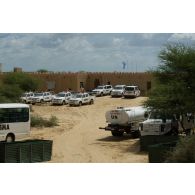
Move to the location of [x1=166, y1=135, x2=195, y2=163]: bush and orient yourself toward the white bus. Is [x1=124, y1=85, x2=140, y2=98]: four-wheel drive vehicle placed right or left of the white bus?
right
